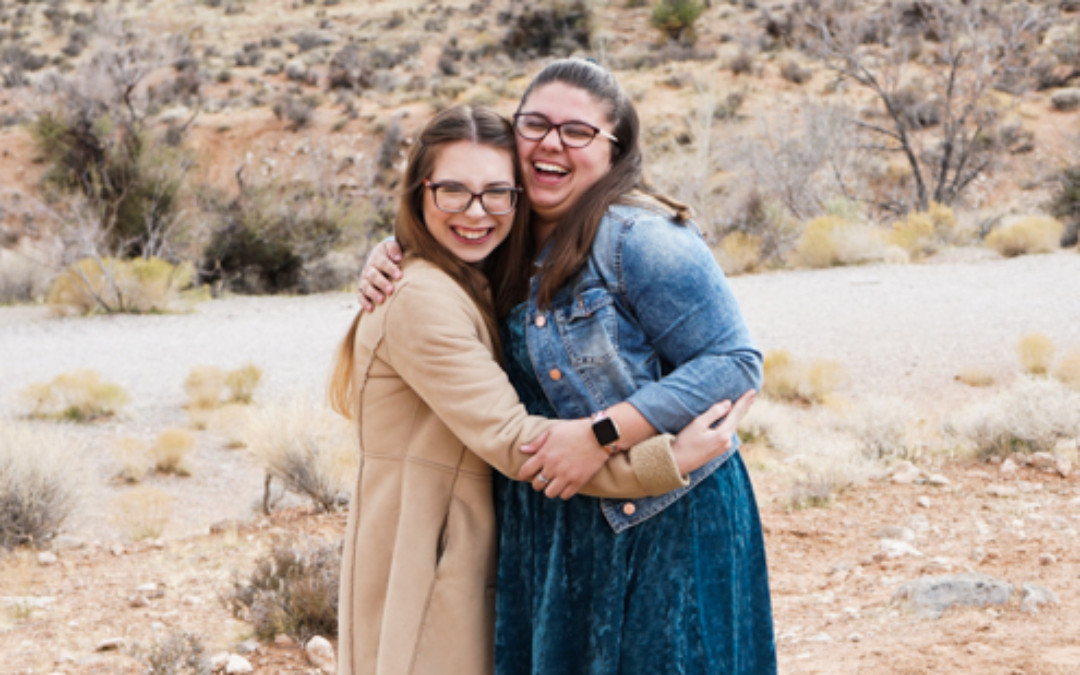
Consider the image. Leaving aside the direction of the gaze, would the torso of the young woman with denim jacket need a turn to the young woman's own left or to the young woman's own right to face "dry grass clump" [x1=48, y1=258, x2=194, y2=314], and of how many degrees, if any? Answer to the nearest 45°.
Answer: approximately 90° to the young woman's own right

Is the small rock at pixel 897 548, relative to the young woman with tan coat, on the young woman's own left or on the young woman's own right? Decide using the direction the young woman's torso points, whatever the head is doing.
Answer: on the young woman's own left

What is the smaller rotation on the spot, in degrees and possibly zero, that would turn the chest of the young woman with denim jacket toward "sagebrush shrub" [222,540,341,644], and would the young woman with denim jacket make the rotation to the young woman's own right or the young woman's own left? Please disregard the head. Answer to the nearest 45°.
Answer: approximately 90° to the young woman's own right

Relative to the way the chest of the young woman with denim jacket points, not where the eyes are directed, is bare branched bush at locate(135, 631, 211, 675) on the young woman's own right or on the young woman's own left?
on the young woman's own right

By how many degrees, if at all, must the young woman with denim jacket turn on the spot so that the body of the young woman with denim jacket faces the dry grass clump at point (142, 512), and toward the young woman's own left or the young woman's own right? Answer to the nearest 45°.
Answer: approximately 90° to the young woman's own right

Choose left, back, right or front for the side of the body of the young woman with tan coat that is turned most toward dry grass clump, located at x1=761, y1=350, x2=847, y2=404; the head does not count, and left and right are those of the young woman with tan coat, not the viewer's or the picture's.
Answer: left

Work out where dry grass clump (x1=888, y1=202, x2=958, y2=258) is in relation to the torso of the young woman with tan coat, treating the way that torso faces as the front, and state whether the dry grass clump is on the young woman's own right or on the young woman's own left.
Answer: on the young woman's own left

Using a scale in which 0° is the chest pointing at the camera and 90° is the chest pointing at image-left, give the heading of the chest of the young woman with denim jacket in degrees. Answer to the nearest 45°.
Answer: approximately 45°

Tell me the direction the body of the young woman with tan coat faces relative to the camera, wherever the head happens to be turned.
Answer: to the viewer's right

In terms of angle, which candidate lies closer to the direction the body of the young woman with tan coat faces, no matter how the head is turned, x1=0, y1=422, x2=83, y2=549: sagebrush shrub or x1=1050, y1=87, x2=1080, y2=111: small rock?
the small rock
